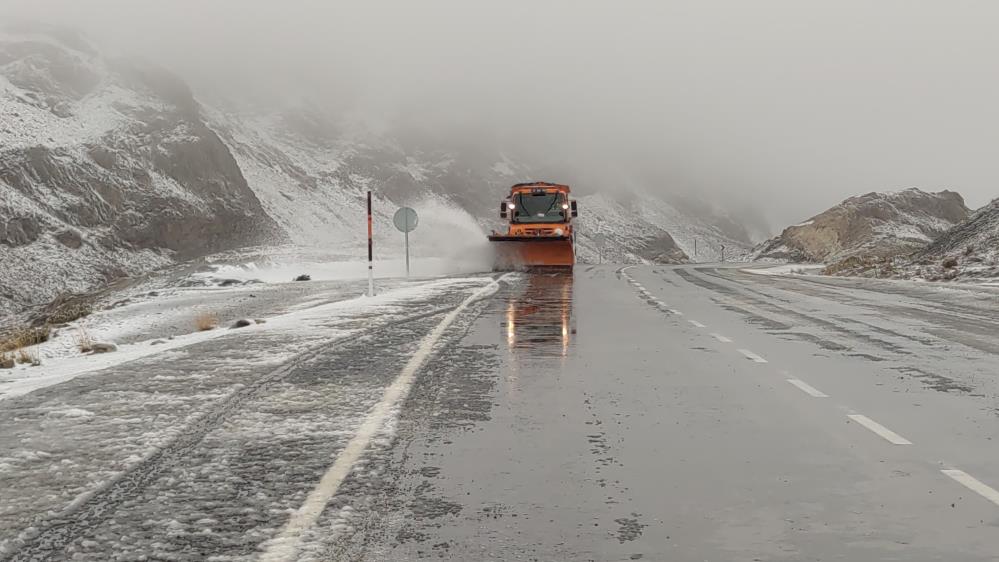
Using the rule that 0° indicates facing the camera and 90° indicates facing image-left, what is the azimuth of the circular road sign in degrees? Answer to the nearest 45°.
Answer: approximately 180°

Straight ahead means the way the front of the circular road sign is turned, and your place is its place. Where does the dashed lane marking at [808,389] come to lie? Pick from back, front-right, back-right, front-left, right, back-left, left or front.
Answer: back

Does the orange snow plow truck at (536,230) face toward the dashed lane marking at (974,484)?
yes

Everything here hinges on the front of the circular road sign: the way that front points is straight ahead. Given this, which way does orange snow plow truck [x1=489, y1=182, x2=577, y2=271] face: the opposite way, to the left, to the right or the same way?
the opposite way

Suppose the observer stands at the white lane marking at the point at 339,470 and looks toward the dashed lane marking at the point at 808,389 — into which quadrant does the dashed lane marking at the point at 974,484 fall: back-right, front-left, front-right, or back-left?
front-right

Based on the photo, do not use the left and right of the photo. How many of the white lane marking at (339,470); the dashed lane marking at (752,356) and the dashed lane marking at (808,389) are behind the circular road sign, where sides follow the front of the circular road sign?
3

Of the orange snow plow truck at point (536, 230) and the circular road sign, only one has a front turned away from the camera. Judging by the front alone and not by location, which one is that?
the circular road sign

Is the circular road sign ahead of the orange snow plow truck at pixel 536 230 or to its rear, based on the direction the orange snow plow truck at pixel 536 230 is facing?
ahead

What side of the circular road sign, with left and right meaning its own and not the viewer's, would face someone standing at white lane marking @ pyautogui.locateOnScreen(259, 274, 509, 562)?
back

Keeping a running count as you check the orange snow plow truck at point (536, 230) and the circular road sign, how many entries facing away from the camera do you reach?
1

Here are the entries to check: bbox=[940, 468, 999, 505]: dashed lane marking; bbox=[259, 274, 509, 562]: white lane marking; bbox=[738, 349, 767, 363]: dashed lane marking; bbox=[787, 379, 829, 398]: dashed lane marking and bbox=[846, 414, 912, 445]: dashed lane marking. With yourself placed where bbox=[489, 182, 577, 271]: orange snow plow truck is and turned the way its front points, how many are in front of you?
5

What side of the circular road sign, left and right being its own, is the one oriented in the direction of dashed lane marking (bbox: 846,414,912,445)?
back

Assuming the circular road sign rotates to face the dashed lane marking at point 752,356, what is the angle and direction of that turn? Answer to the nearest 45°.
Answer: approximately 180°

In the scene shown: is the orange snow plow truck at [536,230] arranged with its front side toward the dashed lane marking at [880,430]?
yes

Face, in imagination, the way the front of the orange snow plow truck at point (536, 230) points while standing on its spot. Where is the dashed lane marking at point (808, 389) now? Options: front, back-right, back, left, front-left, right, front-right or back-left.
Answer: front

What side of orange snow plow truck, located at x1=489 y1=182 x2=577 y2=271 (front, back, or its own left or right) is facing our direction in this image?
front

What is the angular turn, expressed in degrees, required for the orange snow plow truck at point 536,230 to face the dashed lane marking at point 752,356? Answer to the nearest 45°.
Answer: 0° — it already faces it
